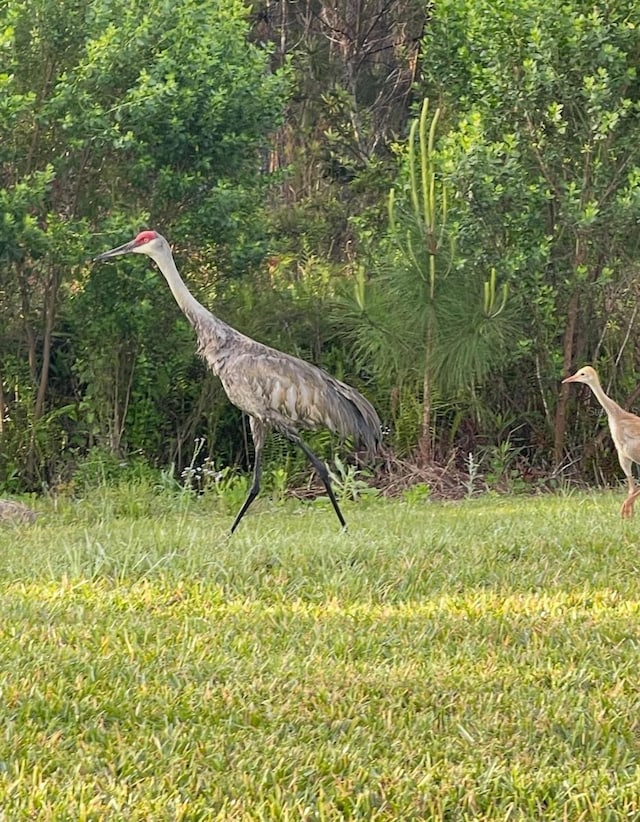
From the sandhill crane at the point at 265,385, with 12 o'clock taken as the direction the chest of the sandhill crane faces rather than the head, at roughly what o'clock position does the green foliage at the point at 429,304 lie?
The green foliage is roughly at 4 o'clock from the sandhill crane.

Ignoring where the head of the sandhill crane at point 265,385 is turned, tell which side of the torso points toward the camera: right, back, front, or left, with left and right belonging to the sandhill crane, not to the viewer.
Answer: left
